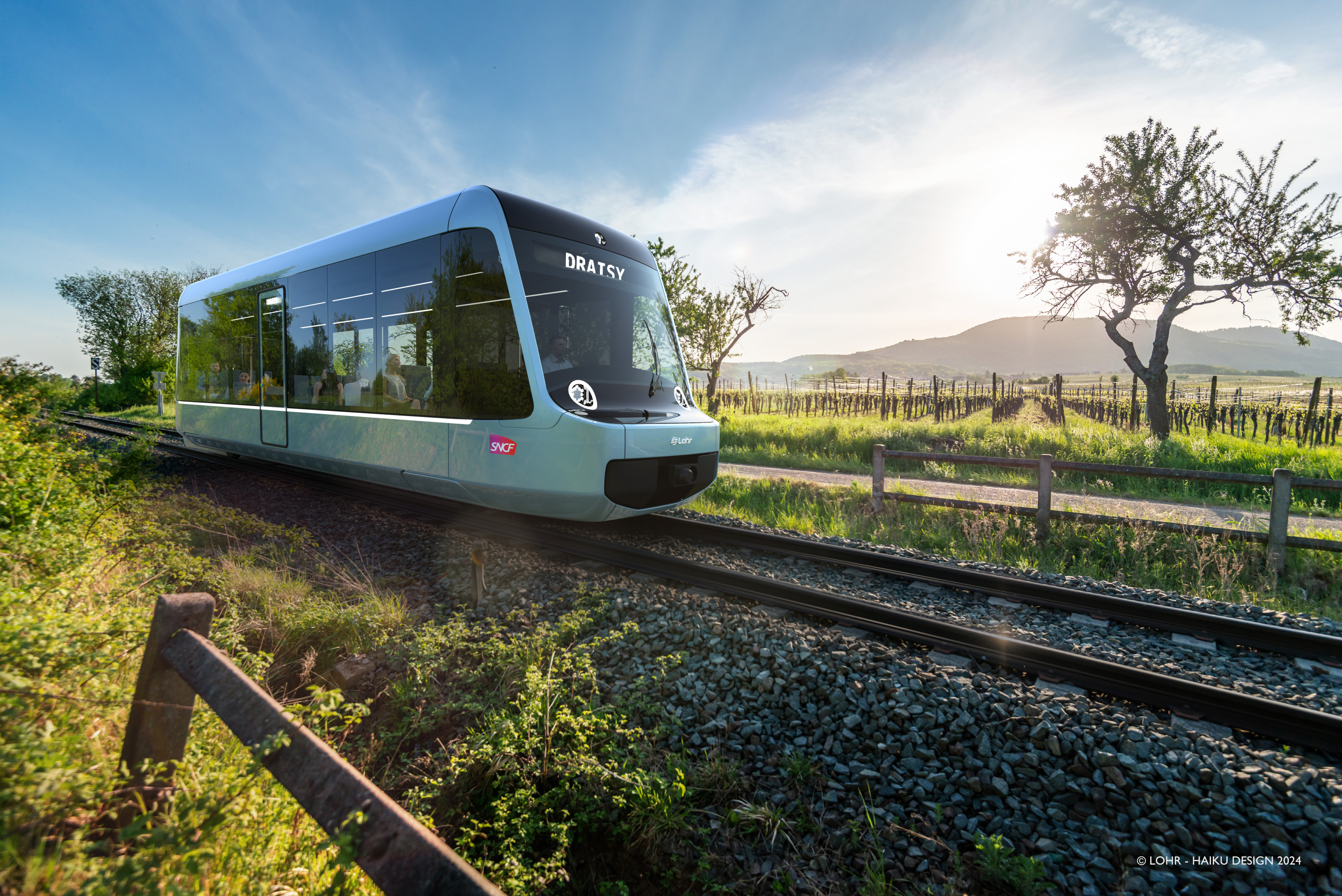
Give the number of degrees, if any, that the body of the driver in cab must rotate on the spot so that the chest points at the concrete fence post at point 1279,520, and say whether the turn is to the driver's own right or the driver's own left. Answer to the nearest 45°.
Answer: approximately 45° to the driver's own left

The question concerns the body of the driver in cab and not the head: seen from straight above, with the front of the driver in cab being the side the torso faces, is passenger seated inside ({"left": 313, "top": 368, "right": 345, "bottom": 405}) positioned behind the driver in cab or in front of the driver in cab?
behind

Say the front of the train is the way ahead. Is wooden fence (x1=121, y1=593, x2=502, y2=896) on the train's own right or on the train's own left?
on the train's own right

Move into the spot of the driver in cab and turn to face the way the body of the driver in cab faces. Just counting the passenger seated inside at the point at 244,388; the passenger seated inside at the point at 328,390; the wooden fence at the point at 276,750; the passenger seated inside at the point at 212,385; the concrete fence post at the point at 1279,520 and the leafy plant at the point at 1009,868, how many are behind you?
3

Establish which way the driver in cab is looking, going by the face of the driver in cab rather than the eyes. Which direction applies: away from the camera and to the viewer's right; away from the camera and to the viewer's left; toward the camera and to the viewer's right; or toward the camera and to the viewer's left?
toward the camera and to the viewer's right

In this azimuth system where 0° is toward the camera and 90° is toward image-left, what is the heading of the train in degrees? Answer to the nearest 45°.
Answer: approximately 315°
